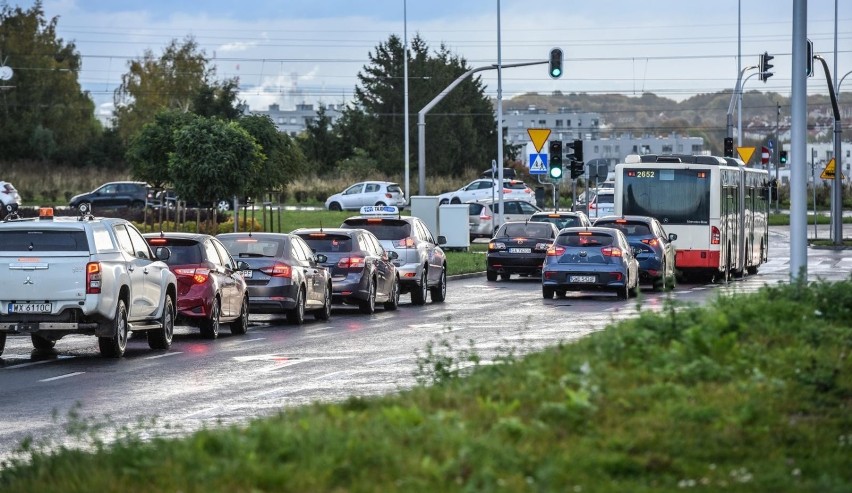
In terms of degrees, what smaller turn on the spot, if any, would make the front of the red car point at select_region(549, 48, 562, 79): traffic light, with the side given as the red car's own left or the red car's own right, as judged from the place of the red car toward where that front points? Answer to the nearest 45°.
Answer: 0° — it already faces it

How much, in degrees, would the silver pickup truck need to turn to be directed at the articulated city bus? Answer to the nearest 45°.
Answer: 0° — it already faces it

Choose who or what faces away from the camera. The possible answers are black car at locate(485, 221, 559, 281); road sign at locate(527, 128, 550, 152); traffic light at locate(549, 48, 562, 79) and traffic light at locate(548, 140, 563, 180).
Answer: the black car

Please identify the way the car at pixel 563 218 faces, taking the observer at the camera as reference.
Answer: facing away from the viewer

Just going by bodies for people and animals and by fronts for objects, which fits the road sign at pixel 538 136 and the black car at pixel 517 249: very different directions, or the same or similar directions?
very different directions

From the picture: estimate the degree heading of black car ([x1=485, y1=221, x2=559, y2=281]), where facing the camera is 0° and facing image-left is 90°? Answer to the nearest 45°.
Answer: approximately 180°

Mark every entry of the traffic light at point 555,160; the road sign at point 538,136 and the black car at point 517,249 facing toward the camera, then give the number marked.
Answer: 2

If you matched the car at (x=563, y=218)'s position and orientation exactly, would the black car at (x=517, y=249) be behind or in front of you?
behind

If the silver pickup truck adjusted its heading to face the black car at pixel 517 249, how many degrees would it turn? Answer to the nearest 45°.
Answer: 0° — it already faces it

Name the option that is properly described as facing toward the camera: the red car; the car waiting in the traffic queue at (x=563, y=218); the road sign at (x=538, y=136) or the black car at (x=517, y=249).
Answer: the road sign

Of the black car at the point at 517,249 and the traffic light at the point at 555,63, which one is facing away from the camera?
the black car

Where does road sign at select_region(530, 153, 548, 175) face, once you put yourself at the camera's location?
facing the viewer

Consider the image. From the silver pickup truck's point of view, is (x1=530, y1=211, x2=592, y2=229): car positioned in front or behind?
in front
